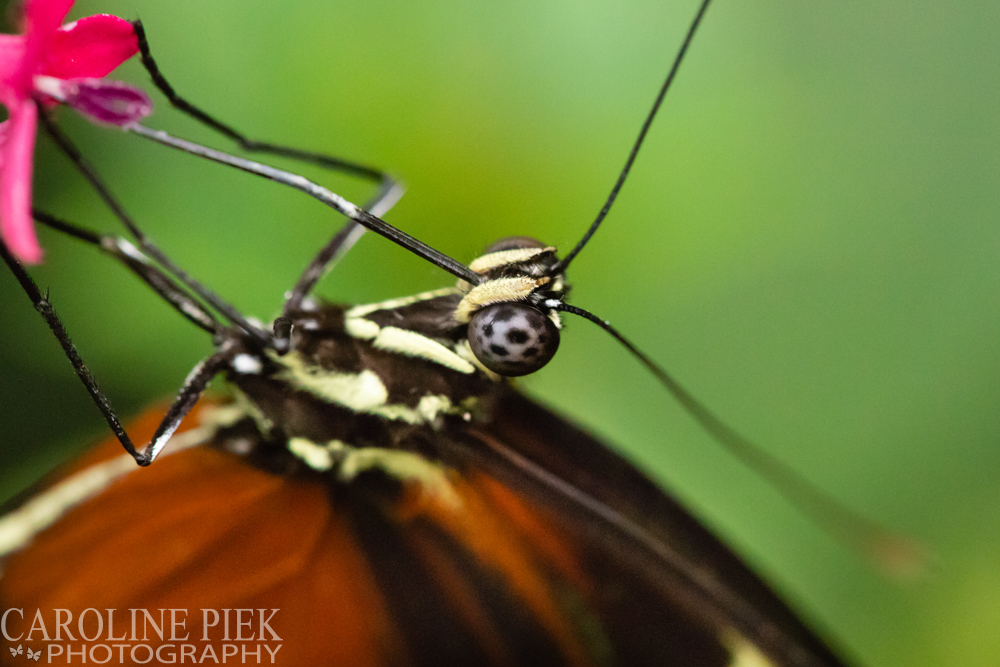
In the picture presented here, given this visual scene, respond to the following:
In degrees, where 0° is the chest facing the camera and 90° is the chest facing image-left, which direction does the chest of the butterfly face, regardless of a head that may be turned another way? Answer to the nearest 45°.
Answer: approximately 270°
